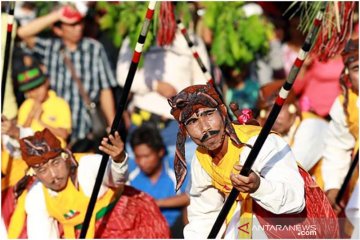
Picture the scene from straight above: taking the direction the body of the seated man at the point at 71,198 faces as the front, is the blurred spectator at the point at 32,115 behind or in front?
behind

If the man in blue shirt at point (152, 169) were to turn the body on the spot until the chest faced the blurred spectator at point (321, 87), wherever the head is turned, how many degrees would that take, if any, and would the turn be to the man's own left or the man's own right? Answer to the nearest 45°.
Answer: approximately 135° to the man's own left

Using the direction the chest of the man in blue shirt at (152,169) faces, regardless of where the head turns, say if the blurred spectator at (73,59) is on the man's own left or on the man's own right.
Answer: on the man's own right

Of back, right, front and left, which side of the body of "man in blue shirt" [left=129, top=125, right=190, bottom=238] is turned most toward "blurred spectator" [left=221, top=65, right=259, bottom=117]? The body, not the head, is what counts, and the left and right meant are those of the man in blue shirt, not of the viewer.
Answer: back

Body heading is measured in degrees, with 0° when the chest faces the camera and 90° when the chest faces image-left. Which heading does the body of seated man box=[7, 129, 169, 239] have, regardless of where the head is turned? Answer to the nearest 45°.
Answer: approximately 0°

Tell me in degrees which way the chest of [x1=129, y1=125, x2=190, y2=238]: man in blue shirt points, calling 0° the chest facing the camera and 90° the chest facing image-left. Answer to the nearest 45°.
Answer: approximately 45°
